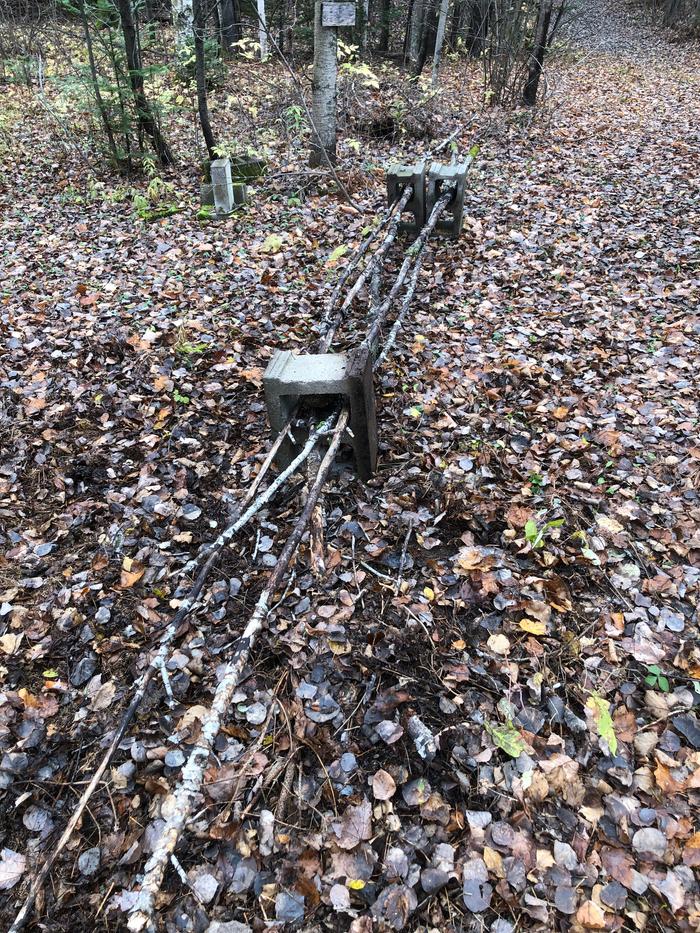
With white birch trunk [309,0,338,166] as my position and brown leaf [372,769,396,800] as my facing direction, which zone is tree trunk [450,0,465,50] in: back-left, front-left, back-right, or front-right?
back-left

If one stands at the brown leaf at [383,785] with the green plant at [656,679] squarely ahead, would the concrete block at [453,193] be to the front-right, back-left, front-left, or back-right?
front-left

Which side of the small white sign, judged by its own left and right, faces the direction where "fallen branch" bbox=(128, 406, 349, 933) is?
front

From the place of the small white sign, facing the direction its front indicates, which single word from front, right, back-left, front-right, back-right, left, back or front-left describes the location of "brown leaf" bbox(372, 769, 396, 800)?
front

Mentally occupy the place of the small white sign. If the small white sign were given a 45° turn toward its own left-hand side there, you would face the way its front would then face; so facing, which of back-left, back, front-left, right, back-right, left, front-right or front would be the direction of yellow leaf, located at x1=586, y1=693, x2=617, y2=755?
front-right

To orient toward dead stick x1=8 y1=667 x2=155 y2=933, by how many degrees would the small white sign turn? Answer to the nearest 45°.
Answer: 0° — it already faces it

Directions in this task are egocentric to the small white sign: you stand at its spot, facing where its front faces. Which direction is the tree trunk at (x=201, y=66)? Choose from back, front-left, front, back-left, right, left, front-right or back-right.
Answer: right

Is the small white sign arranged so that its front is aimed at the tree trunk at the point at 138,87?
no

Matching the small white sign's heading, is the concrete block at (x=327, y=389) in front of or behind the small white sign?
in front

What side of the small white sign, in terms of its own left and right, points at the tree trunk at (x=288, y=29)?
back

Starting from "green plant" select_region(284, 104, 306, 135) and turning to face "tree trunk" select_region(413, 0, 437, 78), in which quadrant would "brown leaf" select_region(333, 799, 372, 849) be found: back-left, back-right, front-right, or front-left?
back-right

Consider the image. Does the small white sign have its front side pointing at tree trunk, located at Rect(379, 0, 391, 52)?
no

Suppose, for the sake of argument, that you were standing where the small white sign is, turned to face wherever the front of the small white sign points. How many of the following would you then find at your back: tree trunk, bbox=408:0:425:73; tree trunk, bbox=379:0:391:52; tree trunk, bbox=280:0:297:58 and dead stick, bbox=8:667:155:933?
3

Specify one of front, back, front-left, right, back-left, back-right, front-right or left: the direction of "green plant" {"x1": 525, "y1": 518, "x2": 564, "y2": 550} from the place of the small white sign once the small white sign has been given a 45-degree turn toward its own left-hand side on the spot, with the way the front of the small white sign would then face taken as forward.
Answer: front-right

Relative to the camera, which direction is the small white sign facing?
toward the camera

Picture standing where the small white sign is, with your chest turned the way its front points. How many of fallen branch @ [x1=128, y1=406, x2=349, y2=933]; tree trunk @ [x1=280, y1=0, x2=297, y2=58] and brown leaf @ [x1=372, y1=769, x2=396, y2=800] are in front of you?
2

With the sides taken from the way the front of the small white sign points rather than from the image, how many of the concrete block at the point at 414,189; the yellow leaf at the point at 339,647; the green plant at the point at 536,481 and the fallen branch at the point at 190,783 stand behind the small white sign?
0

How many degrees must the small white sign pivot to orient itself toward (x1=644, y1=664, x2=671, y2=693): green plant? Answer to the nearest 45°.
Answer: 0° — it already faces it

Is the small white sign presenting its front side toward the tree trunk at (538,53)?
no

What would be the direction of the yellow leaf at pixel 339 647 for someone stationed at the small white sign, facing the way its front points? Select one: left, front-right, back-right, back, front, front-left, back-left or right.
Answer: front

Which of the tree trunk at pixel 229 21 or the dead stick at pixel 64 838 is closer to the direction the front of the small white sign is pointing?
the dead stick
